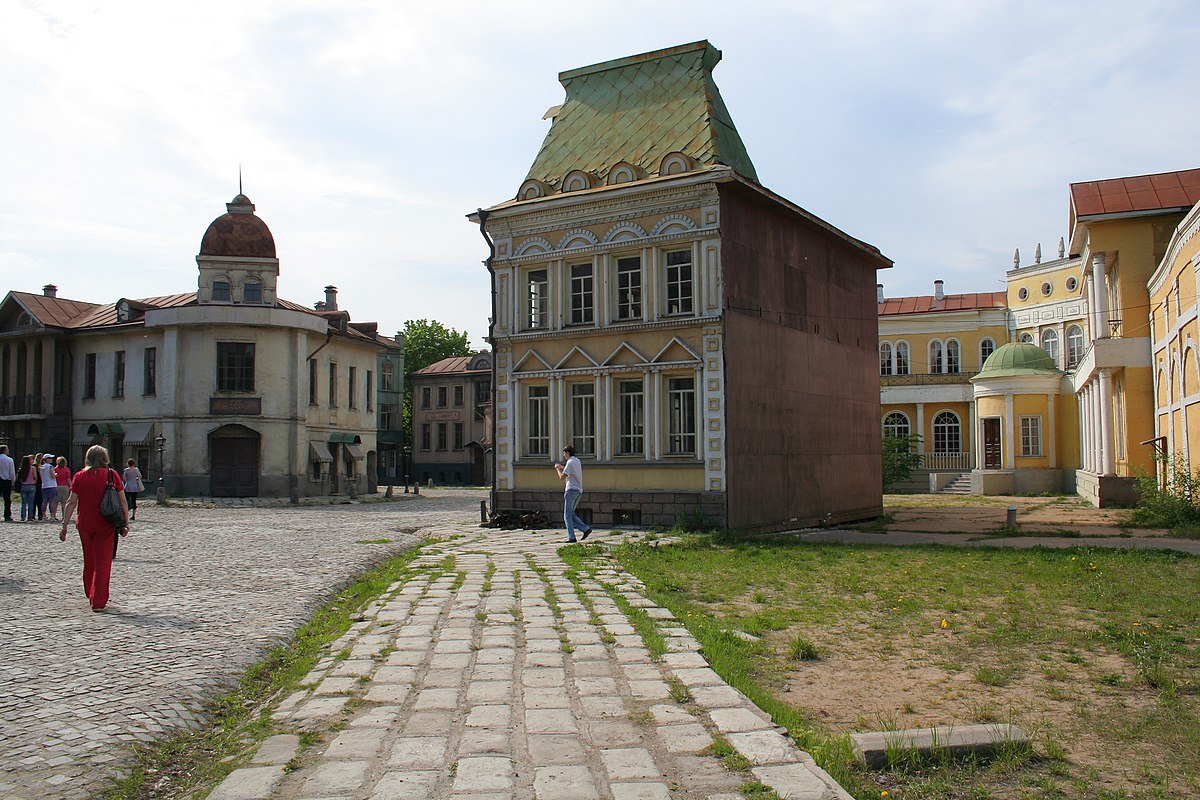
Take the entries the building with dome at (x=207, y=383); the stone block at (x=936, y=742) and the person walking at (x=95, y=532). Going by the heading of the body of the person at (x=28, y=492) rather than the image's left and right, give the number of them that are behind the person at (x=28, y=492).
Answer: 2

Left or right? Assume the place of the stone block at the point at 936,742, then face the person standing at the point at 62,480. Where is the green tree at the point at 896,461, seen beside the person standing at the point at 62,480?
right

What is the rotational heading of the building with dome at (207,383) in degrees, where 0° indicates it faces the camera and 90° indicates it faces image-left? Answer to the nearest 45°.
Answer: approximately 0°

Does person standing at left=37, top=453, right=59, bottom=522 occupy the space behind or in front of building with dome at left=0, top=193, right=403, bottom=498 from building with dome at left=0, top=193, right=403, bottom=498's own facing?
in front

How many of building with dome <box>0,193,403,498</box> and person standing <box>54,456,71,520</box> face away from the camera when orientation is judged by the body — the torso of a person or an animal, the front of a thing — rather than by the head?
1

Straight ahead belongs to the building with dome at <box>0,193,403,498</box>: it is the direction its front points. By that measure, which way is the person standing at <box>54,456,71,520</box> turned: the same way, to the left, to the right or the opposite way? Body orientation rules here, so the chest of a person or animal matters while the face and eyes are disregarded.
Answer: the opposite way

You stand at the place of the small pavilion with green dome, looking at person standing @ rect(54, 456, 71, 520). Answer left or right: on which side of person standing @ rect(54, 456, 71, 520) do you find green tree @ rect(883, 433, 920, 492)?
right

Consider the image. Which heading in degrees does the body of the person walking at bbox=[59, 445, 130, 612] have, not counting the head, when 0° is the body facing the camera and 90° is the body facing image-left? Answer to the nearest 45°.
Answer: approximately 180°

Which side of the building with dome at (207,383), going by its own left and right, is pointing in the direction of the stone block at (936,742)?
front

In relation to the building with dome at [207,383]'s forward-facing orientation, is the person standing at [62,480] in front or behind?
in front

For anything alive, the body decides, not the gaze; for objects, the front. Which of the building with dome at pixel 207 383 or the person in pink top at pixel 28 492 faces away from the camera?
the person in pink top

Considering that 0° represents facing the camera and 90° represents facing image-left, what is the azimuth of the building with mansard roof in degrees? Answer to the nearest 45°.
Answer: approximately 45°

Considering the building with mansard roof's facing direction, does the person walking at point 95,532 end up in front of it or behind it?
in front

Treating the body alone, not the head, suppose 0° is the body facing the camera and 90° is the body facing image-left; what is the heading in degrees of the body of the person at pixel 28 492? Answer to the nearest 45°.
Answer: approximately 180°
